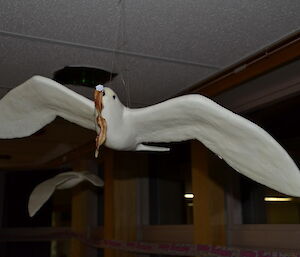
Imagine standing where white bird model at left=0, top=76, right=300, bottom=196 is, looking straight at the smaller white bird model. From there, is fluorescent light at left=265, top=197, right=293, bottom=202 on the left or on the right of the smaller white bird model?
right

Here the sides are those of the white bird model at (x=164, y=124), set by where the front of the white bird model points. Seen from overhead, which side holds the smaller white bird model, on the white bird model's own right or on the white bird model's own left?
on the white bird model's own right

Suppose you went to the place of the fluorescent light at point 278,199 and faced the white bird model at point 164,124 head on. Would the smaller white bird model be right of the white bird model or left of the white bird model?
right

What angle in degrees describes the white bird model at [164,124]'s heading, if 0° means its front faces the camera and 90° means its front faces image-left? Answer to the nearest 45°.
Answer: approximately 45°

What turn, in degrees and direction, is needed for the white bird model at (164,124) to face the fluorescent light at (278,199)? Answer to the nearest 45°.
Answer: approximately 180°
